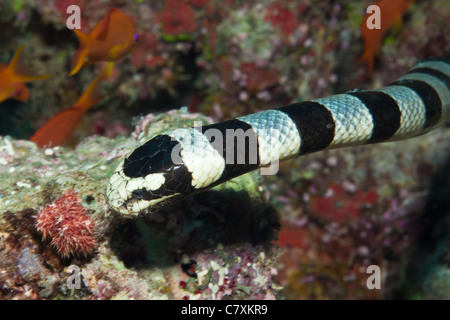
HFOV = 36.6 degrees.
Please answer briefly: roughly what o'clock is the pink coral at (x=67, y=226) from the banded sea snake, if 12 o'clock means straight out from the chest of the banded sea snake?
The pink coral is roughly at 1 o'clock from the banded sea snake.

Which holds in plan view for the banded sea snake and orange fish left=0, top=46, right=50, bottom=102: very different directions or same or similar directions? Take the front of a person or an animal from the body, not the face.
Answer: same or similar directions

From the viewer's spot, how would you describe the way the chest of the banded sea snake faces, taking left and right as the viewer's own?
facing the viewer and to the left of the viewer

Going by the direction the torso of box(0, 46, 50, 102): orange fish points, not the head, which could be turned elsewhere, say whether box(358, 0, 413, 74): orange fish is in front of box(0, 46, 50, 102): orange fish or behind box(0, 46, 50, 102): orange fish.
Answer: behind

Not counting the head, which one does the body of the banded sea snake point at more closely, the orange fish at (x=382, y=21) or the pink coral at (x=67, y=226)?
the pink coral

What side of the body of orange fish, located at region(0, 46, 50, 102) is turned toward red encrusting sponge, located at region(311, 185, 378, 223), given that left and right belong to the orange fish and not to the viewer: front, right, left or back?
back

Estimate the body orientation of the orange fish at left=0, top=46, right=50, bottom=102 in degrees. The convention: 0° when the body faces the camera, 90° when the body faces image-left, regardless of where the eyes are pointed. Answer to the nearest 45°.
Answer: approximately 90°
